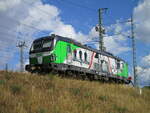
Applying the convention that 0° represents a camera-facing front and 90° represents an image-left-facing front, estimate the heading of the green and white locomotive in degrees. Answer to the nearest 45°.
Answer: approximately 45°
